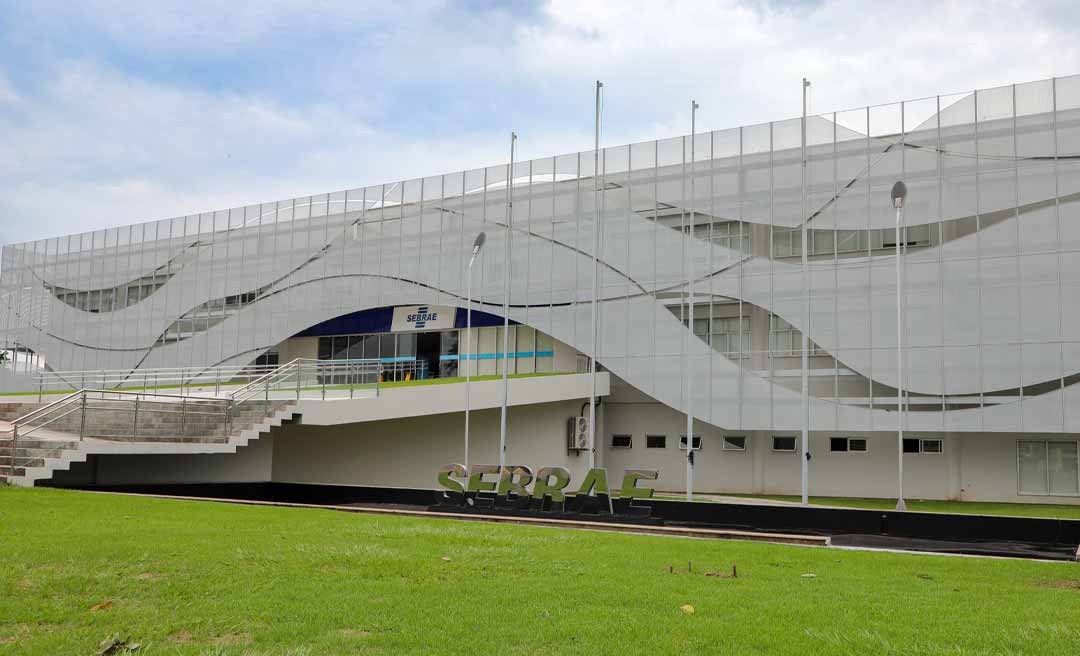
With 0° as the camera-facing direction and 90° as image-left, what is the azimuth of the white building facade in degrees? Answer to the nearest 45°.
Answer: approximately 45°

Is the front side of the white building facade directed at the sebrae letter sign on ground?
yes
